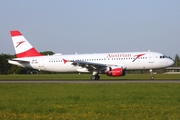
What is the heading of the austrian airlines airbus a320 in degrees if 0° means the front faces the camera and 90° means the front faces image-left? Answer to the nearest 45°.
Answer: approximately 270°
